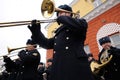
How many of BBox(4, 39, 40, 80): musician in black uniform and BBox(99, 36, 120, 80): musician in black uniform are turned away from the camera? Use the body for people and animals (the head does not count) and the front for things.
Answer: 0

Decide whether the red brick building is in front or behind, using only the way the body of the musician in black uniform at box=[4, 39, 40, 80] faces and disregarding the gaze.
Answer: behind

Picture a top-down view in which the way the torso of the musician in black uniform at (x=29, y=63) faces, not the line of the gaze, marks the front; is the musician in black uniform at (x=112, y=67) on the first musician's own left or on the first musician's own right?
on the first musician's own left

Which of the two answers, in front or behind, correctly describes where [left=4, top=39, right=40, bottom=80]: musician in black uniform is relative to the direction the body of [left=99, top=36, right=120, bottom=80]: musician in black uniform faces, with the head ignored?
in front

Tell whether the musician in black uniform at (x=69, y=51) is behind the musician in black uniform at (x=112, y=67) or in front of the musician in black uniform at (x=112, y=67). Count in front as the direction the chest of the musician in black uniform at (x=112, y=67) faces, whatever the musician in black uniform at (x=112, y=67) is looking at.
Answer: in front

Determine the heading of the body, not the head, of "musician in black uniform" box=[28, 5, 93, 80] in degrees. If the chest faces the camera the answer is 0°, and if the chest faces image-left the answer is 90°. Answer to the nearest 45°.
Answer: approximately 45°

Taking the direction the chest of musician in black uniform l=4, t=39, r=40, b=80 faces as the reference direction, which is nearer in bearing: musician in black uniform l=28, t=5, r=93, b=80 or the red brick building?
the musician in black uniform

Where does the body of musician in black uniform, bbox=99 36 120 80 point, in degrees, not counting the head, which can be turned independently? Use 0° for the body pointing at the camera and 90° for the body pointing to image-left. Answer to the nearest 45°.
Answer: approximately 45°

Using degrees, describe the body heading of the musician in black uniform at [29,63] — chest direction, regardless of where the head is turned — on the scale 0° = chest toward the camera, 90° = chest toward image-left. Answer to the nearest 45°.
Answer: approximately 45°
